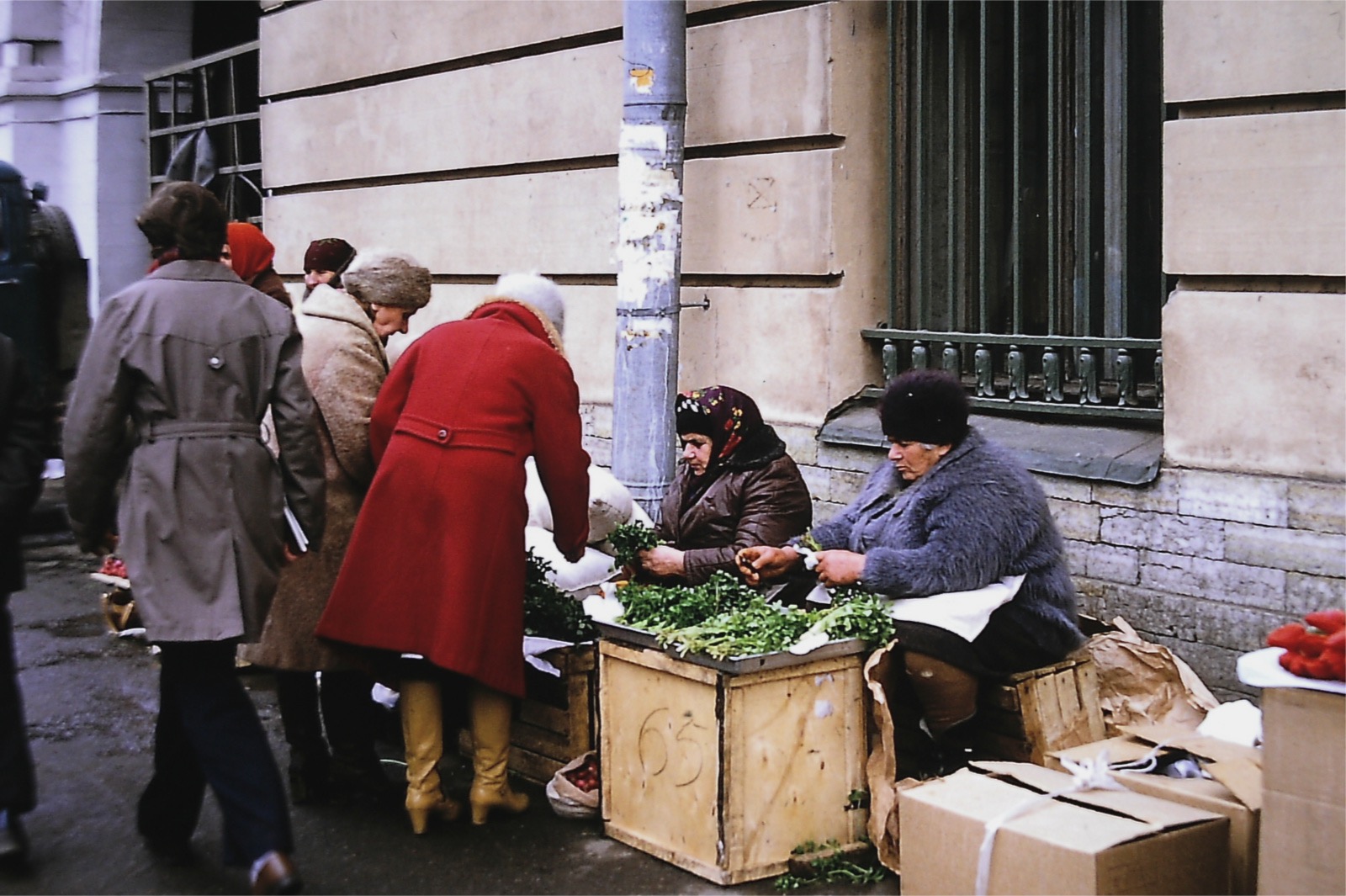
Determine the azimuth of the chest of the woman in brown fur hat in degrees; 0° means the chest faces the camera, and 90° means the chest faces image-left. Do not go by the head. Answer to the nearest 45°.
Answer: approximately 270°

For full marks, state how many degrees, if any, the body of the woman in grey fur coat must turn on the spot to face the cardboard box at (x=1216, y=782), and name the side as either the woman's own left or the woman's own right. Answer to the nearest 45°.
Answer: approximately 135° to the woman's own left

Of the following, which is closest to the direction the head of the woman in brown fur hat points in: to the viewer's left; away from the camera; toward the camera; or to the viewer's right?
to the viewer's right

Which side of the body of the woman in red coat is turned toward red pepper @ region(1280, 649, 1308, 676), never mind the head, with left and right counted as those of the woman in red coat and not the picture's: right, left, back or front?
right

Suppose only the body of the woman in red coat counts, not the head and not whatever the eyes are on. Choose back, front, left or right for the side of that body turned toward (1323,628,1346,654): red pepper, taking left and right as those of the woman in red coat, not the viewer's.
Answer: right

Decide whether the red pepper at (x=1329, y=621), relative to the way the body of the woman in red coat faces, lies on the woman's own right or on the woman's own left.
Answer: on the woman's own right

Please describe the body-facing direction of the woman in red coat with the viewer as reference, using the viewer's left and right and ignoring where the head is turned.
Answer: facing away from the viewer and to the right of the viewer

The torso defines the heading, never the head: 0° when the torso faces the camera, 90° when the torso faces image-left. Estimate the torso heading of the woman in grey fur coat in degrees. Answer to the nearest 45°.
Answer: approximately 90°

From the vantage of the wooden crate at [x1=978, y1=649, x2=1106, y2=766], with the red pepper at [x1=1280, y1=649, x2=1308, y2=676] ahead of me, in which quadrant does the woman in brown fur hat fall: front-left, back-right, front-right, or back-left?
back-right

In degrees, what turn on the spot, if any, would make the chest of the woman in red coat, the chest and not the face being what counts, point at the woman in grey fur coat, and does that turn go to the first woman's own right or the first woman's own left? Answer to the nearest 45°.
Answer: approximately 45° to the first woman's own right
